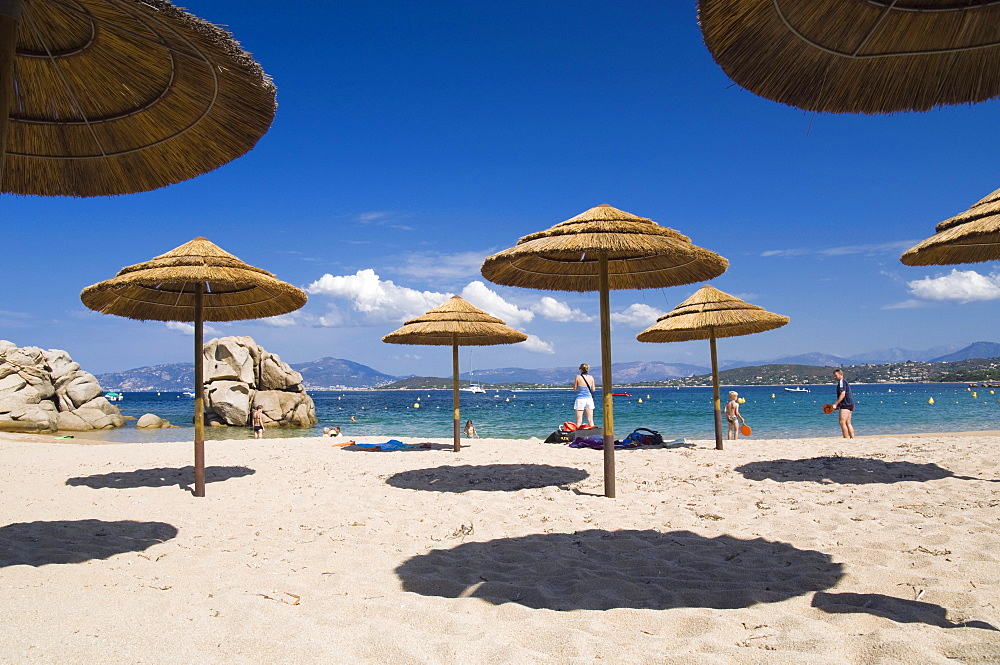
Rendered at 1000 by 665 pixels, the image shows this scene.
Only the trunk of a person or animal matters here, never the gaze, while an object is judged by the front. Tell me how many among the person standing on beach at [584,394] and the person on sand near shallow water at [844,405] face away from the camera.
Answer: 1

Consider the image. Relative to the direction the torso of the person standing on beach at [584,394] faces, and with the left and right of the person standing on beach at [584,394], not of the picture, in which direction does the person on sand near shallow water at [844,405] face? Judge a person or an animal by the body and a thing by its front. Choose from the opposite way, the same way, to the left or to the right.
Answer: to the left

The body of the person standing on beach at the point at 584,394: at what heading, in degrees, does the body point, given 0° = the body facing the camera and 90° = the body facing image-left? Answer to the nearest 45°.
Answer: approximately 180°

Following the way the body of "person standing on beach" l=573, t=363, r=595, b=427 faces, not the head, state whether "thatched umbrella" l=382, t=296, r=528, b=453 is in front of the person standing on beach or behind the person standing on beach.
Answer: behind

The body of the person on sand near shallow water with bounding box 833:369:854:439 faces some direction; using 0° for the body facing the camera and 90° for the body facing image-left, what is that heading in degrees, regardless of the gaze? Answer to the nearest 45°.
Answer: approximately 90°
